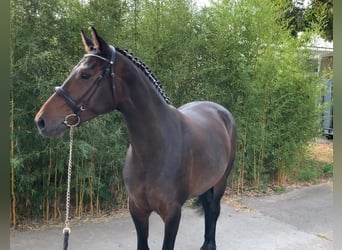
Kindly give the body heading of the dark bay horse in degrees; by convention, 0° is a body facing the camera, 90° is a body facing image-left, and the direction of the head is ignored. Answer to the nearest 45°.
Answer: approximately 45°
